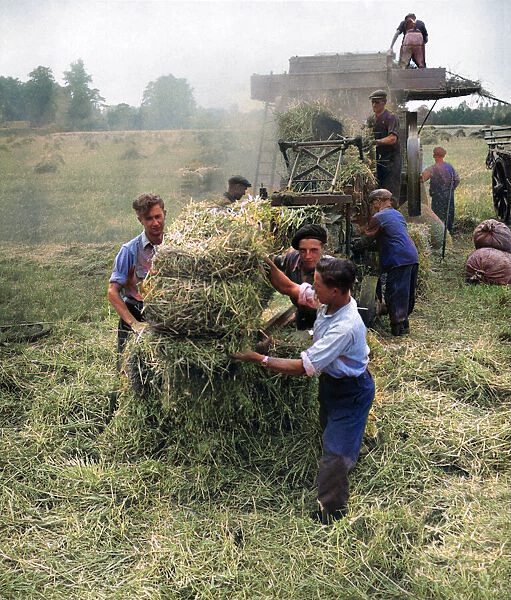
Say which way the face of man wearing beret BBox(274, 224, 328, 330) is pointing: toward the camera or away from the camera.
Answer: toward the camera

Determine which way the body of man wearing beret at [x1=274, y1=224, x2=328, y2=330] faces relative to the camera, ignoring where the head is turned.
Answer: toward the camera

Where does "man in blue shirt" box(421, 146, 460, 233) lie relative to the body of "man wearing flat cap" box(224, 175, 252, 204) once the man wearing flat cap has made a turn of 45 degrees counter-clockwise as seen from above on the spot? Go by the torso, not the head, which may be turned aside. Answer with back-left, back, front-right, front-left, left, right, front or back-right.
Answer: front

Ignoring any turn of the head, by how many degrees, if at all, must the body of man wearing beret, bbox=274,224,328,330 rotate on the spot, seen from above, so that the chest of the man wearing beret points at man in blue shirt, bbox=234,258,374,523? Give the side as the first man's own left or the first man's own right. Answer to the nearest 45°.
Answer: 0° — they already face them

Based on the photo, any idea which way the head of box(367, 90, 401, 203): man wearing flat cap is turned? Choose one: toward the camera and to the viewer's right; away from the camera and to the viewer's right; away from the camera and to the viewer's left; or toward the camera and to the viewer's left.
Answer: toward the camera and to the viewer's left

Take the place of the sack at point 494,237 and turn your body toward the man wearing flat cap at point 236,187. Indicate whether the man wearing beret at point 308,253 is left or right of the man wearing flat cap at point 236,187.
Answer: left

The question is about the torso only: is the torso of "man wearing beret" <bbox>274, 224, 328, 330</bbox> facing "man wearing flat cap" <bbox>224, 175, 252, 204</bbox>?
no

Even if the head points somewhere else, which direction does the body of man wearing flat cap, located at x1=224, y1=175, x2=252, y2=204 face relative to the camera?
to the viewer's right

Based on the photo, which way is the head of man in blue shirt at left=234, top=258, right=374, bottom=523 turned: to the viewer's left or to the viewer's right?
to the viewer's left

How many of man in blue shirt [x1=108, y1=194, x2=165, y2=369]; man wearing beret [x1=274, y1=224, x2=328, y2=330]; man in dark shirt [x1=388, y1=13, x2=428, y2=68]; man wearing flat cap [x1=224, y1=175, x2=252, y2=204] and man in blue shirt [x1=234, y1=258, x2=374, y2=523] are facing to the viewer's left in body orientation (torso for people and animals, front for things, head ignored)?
1

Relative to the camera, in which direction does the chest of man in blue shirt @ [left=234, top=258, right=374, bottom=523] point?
to the viewer's left

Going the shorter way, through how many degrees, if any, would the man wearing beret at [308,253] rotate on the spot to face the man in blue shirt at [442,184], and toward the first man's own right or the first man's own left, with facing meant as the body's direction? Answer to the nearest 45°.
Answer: approximately 180°

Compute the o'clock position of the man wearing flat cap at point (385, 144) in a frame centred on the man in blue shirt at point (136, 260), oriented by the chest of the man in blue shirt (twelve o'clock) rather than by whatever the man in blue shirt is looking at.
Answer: The man wearing flat cap is roughly at 9 o'clock from the man in blue shirt.

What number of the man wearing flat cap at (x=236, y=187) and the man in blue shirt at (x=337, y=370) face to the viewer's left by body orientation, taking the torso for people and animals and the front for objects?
1
